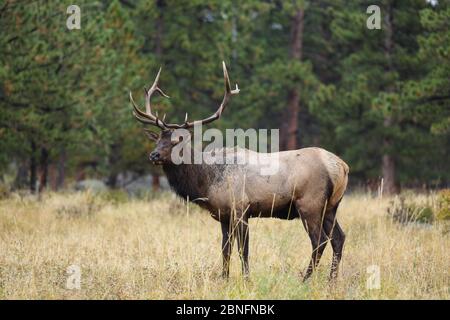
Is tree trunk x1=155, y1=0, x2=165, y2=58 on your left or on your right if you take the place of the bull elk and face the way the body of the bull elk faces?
on your right

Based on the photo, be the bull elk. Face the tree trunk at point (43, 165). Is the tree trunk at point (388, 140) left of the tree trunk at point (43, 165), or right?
right

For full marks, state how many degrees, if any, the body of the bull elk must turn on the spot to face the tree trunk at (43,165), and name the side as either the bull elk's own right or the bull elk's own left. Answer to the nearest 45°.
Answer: approximately 45° to the bull elk's own right

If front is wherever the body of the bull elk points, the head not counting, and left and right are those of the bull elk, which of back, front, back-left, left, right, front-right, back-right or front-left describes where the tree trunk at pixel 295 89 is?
right

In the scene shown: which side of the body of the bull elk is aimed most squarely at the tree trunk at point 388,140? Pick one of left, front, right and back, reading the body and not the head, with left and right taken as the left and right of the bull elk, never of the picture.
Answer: right

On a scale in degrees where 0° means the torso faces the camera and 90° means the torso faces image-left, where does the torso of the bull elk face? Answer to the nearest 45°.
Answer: approximately 90°

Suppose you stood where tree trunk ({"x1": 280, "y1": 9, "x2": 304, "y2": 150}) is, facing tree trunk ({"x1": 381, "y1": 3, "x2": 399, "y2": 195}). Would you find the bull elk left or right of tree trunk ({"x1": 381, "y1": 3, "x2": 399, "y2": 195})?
right
